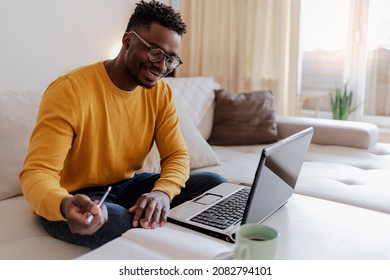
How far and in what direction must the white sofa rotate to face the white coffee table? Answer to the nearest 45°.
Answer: approximately 45° to its right

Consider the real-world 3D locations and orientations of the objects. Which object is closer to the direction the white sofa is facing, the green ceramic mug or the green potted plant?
the green ceramic mug

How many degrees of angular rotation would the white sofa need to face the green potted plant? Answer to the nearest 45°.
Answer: approximately 90° to its left

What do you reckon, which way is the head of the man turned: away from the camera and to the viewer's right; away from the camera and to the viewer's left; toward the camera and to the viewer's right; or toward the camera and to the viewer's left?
toward the camera and to the viewer's right

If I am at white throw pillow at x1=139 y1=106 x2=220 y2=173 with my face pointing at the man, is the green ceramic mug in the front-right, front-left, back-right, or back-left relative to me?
front-left

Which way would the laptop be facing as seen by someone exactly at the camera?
facing away from the viewer and to the left of the viewer

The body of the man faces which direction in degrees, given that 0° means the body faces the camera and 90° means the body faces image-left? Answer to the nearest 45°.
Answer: approximately 315°

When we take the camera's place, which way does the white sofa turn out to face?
facing the viewer and to the right of the viewer

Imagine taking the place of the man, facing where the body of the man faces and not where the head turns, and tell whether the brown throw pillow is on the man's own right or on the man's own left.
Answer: on the man's own left

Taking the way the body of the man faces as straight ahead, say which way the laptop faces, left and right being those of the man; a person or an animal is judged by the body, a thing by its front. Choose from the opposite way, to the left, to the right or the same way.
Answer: the opposite way

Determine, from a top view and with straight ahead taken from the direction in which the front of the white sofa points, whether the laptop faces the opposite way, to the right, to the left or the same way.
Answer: the opposite way

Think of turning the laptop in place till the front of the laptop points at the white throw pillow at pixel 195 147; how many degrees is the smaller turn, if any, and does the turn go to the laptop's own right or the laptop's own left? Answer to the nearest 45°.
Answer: approximately 45° to the laptop's own right
